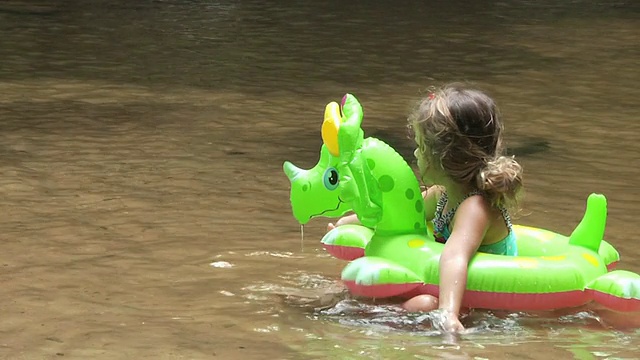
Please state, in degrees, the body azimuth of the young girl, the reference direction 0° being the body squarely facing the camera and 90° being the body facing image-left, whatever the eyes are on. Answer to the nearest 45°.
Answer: approximately 90°

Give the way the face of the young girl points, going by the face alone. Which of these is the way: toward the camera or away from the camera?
away from the camera

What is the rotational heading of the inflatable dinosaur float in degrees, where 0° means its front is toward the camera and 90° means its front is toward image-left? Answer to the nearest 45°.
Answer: approximately 90°
